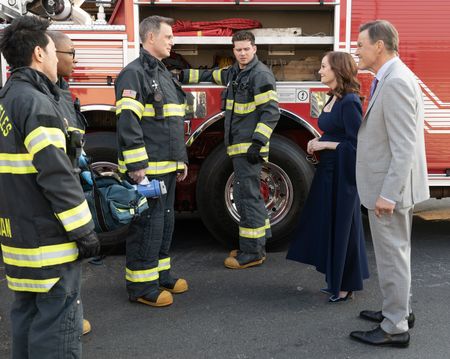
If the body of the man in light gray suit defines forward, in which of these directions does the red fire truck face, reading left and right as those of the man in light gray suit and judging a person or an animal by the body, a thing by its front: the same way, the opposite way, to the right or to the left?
the opposite way

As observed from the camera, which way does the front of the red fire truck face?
facing to the right of the viewer

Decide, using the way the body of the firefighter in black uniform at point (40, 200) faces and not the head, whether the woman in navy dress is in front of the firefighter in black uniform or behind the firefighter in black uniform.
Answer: in front

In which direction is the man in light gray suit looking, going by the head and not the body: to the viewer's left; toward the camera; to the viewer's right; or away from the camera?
to the viewer's left

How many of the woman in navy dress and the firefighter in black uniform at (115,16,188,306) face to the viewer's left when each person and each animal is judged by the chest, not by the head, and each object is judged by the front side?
1

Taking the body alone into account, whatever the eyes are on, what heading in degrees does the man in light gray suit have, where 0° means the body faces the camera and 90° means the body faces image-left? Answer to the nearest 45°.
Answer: approximately 90°

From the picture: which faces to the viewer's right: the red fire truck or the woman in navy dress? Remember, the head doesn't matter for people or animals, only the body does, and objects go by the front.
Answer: the red fire truck

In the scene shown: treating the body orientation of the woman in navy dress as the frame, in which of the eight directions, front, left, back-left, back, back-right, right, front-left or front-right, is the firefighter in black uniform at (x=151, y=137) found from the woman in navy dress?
front

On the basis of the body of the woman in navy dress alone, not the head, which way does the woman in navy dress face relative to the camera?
to the viewer's left

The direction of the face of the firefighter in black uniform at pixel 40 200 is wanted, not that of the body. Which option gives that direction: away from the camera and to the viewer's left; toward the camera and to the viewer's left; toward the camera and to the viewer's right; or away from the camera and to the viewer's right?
away from the camera and to the viewer's right

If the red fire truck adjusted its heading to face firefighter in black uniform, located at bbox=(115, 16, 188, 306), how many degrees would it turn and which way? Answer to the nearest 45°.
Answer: approximately 135° to its right

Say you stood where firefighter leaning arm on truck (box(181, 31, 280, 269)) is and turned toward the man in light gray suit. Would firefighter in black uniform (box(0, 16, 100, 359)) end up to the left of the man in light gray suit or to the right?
right

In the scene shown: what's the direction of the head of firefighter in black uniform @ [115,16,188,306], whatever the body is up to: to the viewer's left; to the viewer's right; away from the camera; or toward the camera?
to the viewer's right

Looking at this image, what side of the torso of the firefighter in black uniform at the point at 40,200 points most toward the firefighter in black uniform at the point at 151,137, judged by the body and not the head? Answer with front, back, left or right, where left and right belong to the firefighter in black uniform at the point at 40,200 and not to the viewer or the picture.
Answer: front

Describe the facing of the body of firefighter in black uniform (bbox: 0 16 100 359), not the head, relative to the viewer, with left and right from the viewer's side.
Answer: facing away from the viewer and to the right of the viewer
